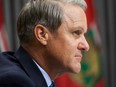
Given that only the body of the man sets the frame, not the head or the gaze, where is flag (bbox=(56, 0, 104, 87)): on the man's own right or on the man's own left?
on the man's own left

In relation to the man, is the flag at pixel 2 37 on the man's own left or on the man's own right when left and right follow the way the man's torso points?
on the man's own left

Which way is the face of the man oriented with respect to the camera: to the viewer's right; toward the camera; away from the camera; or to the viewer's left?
to the viewer's right

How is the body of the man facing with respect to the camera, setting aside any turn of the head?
to the viewer's right
